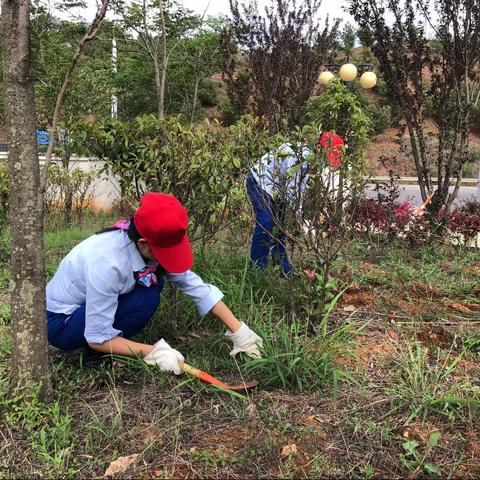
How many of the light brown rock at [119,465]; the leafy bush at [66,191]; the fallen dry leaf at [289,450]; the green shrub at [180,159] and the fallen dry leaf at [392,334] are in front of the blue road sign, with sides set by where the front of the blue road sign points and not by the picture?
5

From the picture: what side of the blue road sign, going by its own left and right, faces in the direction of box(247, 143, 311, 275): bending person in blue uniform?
front

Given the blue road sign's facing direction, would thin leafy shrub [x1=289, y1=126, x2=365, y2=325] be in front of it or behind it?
in front

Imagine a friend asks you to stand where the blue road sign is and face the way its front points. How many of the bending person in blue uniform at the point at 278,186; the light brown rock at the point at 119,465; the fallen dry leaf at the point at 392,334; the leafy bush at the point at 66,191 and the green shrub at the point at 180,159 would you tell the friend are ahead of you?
5

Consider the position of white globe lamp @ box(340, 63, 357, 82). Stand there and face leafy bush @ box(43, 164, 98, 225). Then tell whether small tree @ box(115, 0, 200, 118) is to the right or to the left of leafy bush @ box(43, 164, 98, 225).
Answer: right

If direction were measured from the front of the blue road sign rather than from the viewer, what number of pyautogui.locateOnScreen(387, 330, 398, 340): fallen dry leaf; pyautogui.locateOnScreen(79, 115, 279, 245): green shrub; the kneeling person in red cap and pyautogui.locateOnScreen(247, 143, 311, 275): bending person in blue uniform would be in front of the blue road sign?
4

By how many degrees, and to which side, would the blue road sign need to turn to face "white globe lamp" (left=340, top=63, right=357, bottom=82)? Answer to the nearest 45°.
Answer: approximately 45° to its left

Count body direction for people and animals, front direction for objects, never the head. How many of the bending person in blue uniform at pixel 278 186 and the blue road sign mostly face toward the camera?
1

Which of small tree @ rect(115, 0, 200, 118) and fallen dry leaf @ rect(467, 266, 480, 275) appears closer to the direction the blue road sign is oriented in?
the fallen dry leaf

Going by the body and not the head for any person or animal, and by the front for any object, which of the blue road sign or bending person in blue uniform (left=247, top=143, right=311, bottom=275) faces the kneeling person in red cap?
the blue road sign

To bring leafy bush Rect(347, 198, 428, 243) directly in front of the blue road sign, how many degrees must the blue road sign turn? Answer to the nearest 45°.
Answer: approximately 45° to its left

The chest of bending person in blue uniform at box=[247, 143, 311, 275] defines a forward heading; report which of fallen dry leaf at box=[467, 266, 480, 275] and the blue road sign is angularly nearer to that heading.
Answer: the fallen dry leaf

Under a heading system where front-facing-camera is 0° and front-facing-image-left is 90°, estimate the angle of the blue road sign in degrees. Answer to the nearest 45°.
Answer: approximately 0°

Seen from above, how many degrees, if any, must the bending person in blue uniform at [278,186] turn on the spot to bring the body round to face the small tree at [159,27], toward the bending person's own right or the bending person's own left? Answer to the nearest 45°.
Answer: approximately 90° to the bending person's own left
